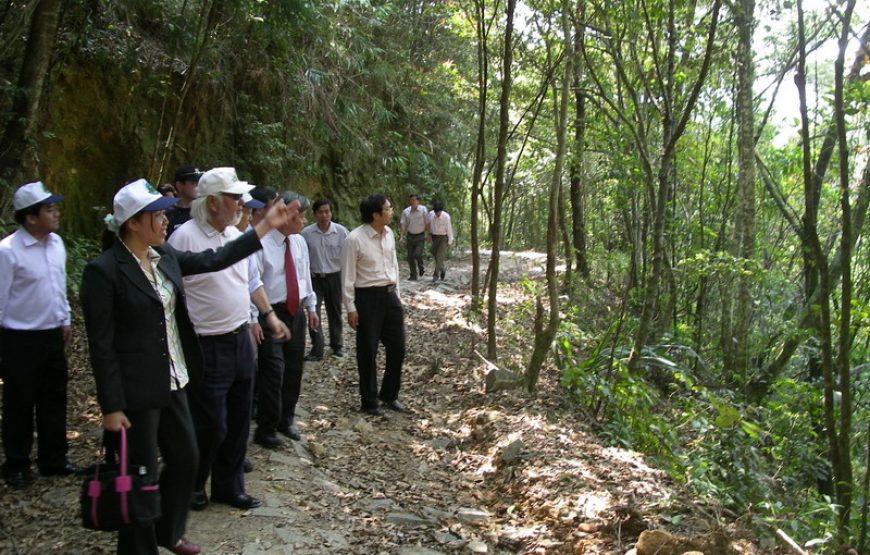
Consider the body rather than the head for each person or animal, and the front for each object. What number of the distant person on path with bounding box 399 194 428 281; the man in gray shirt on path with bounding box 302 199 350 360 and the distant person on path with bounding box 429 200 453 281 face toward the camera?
3

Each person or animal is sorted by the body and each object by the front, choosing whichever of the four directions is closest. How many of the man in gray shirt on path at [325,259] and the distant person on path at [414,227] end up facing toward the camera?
2

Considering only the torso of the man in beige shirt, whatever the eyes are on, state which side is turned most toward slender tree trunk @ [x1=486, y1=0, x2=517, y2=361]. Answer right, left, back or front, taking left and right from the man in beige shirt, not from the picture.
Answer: left

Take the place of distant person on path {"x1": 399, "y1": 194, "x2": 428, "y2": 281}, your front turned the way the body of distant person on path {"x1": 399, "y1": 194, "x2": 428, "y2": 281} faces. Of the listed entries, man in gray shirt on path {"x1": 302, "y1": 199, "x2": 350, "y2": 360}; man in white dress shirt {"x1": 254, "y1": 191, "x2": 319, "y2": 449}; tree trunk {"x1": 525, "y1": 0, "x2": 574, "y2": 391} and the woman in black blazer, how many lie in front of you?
4

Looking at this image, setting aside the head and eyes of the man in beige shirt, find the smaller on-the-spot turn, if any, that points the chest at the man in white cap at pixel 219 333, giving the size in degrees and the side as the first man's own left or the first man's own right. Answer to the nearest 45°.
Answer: approximately 45° to the first man's own right

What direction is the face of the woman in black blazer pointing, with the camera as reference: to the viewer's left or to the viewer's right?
to the viewer's right

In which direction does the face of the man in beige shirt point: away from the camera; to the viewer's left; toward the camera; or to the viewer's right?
to the viewer's right

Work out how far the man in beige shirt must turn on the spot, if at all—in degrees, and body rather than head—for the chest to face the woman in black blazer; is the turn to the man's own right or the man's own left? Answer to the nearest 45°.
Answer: approximately 45° to the man's own right

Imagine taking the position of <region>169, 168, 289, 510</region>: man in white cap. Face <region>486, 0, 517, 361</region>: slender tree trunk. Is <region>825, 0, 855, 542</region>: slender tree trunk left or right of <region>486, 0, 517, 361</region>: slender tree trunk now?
right

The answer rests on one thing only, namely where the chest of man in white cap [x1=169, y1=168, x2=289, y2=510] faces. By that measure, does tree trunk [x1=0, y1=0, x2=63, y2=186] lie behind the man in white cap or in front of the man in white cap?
behind

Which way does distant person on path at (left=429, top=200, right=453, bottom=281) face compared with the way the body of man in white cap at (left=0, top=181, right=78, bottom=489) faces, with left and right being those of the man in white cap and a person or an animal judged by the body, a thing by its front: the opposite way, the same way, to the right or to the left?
to the right

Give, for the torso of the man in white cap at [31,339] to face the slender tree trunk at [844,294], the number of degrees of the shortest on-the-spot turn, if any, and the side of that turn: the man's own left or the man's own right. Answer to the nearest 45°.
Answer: approximately 45° to the man's own left

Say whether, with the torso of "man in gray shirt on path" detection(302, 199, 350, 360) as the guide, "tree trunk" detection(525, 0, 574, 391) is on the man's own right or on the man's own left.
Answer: on the man's own left

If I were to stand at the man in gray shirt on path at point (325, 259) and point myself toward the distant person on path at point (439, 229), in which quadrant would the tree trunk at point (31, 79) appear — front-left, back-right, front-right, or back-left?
back-left

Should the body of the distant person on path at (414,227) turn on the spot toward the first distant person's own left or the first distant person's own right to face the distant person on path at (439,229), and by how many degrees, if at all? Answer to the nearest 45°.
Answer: approximately 90° to the first distant person's own left

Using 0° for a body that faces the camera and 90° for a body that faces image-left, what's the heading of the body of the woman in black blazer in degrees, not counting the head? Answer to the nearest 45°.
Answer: approximately 315°
